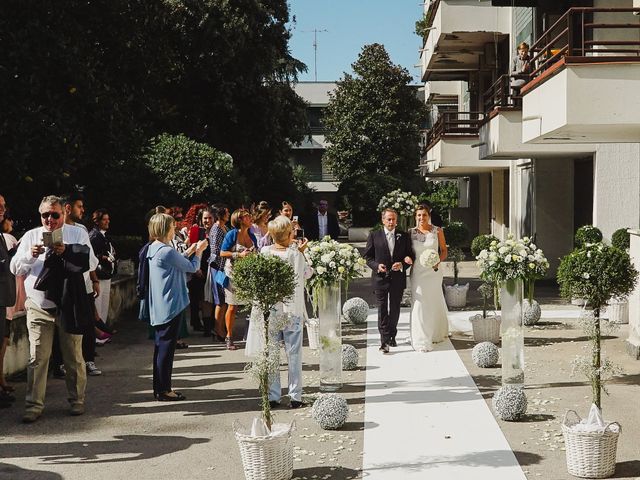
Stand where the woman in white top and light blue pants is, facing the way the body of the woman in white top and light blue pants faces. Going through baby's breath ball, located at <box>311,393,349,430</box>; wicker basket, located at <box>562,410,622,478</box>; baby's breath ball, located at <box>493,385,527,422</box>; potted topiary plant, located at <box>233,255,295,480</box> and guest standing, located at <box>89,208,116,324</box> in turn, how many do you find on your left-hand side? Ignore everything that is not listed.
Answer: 1

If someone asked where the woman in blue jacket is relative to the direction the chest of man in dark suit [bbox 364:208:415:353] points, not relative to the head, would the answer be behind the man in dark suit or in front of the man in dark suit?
in front

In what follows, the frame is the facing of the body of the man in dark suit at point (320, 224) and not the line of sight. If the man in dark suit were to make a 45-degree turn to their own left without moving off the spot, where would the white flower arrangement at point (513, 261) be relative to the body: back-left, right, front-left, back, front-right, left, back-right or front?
front-right

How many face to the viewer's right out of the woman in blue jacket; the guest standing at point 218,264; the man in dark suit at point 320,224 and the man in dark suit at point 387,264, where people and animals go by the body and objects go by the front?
2

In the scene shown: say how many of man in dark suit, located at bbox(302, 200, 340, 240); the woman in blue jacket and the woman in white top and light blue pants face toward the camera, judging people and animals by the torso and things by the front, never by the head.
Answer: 1

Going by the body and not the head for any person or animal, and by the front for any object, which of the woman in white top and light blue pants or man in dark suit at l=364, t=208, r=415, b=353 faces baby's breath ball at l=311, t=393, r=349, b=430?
the man in dark suit

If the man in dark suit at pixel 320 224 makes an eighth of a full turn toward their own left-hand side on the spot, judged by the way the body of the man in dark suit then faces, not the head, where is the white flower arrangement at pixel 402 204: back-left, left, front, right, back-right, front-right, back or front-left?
front

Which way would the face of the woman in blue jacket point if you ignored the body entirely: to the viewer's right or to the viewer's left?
to the viewer's right

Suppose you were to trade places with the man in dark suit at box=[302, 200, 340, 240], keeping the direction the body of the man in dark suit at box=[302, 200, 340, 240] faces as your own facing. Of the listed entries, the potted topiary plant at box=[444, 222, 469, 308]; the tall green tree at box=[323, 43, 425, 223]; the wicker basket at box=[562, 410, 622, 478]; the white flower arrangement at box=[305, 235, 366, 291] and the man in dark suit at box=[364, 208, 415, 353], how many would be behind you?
1

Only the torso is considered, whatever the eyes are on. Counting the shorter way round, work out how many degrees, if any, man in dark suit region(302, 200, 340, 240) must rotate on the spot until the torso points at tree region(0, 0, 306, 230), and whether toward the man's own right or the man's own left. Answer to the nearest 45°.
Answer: approximately 45° to the man's own right

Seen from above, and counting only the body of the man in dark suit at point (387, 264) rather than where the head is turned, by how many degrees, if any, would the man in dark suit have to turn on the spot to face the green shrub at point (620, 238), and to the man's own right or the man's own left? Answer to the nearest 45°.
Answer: approximately 135° to the man's own left

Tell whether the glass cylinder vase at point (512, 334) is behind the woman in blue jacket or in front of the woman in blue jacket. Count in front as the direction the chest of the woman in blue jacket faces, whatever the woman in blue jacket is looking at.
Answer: in front

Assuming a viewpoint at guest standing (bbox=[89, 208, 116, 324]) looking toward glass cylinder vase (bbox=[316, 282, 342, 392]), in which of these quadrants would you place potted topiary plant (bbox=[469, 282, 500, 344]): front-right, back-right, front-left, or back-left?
front-left

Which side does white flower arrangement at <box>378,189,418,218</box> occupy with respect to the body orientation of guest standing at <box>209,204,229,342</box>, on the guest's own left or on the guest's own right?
on the guest's own left

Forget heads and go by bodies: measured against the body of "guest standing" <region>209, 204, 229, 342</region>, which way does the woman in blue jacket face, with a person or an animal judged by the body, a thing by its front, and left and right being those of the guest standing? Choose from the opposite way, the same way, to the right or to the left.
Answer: the same way

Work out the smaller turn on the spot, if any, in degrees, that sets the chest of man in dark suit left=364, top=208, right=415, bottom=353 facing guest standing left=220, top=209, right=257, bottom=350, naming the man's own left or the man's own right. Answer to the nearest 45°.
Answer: approximately 90° to the man's own right

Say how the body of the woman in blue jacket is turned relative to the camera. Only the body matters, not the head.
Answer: to the viewer's right

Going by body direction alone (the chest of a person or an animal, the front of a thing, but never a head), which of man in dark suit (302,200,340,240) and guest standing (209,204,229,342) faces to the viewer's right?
the guest standing

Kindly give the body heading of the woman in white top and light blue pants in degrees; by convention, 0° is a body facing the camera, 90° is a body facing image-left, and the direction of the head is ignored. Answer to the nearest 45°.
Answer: approximately 225°

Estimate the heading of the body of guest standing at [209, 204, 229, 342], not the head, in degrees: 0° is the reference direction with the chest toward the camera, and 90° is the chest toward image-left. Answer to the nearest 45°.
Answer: approximately 270°

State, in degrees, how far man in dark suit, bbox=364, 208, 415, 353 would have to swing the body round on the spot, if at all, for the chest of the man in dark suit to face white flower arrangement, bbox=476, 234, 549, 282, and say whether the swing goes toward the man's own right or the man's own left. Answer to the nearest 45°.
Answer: approximately 45° to the man's own left

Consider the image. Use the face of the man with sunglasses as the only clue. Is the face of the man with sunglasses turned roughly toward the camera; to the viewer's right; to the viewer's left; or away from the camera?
toward the camera
